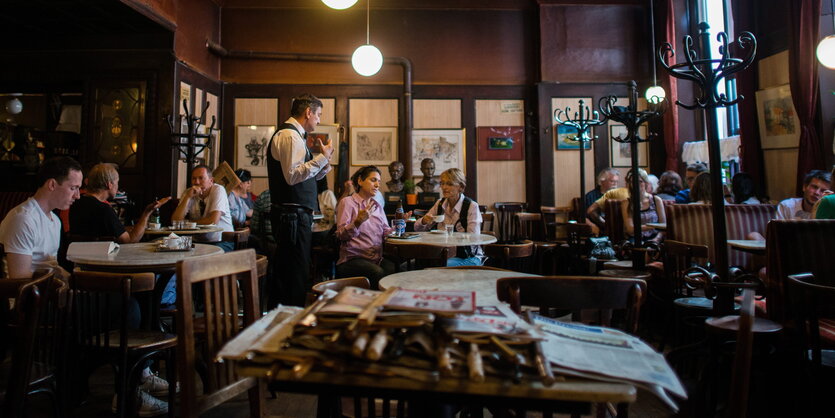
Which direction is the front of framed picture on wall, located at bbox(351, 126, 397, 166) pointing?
toward the camera

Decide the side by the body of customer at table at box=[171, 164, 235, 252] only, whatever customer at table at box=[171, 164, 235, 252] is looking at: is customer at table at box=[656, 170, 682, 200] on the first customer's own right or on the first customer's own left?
on the first customer's own left

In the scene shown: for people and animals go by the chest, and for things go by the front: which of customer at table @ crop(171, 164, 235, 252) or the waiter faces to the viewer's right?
the waiter

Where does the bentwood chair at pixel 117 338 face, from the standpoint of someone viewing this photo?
facing away from the viewer and to the right of the viewer

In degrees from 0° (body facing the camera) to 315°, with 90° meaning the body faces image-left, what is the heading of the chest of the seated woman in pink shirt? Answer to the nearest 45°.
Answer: approximately 315°

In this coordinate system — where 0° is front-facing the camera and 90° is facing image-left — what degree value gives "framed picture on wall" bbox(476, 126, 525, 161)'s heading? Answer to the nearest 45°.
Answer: approximately 0°

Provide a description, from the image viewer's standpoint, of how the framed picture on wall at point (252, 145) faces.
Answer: facing the viewer

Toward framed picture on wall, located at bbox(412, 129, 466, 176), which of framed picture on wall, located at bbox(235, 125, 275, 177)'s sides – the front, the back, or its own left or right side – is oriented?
left

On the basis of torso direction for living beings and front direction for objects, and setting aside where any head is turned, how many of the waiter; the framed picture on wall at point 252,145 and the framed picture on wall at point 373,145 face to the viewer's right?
1

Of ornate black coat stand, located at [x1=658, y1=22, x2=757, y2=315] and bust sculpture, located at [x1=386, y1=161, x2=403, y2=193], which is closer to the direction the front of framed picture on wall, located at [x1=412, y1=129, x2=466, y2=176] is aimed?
the ornate black coat stand

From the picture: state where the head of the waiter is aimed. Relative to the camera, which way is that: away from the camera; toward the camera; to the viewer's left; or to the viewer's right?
to the viewer's right

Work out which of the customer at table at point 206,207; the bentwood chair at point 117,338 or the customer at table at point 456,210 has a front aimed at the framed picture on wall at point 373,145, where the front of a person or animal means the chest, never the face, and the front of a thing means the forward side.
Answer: the bentwood chair

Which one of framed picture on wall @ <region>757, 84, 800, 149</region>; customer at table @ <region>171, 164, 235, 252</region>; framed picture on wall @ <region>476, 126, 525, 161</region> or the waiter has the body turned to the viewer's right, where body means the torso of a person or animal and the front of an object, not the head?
the waiter

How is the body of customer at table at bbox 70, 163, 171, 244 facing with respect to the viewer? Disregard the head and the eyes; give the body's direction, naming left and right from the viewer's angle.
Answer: facing away from the viewer and to the right of the viewer

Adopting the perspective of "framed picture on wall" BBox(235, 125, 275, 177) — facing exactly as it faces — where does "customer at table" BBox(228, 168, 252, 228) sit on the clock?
The customer at table is roughly at 12 o'clock from the framed picture on wall.

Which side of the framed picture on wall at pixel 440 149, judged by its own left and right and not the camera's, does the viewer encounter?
front

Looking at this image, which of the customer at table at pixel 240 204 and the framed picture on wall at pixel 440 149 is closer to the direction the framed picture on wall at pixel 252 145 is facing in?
the customer at table

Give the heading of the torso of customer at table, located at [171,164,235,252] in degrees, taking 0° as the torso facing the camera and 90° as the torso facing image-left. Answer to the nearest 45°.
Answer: approximately 45°
